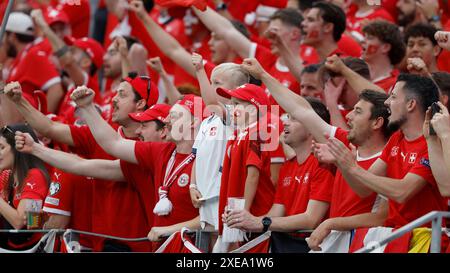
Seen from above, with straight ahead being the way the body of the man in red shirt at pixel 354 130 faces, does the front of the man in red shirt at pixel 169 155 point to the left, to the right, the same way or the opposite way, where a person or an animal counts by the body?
the same way

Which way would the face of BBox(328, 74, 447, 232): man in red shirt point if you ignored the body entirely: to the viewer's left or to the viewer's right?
to the viewer's left

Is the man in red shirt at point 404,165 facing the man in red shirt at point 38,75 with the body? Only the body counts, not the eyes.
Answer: no

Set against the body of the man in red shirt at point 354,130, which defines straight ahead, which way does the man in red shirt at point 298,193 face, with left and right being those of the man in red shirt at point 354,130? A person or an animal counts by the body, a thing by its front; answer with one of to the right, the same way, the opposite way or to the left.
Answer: the same way

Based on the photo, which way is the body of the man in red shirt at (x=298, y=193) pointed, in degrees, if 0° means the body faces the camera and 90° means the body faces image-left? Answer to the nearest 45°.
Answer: approximately 45°

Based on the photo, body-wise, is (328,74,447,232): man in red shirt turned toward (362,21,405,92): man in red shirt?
no

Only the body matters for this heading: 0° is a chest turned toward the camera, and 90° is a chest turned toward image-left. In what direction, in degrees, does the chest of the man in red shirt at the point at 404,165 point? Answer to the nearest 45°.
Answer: approximately 45°
